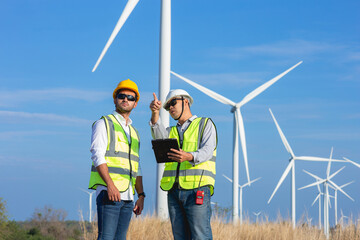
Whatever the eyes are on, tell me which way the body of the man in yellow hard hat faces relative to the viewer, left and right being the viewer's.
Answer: facing the viewer and to the right of the viewer

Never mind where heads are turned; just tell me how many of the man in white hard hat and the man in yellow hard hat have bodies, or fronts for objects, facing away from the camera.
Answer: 0

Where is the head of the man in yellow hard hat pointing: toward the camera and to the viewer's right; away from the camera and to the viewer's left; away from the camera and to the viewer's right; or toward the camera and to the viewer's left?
toward the camera and to the viewer's right

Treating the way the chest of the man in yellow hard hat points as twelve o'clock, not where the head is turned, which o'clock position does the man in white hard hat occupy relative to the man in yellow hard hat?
The man in white hard hat is roughly at 10 o'clock from the man in yellow hard hat.

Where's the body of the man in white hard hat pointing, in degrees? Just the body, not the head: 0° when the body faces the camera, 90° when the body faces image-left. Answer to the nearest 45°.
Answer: approximately 45°
